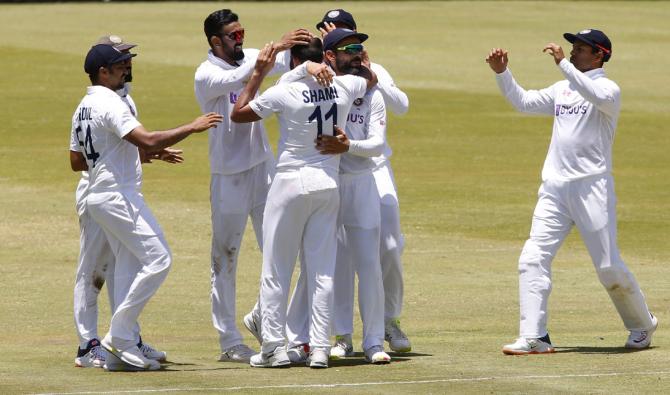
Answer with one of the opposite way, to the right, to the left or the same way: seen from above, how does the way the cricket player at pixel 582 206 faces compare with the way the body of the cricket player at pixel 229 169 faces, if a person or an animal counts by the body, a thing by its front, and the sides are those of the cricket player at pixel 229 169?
to the right

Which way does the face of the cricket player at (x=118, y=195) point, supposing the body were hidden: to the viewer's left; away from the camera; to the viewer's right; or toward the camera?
to the viewer's right

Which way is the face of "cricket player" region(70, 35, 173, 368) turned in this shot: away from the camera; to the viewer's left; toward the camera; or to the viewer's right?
to the viewer's right

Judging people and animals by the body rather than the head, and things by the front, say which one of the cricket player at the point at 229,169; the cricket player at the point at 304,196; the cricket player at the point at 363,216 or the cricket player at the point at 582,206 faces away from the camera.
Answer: the cricket player at the point at 304,196

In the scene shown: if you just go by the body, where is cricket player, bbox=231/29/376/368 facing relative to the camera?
away from the camera

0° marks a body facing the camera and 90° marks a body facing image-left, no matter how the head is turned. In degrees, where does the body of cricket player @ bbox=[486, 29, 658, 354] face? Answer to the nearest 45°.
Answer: approximately 45°

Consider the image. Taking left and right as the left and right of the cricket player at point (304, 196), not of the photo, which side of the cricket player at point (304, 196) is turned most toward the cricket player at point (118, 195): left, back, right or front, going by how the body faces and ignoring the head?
left

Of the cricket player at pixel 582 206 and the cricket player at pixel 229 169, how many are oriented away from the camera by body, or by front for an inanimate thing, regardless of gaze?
0

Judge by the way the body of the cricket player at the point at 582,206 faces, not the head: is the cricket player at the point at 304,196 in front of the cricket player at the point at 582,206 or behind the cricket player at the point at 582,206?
in front

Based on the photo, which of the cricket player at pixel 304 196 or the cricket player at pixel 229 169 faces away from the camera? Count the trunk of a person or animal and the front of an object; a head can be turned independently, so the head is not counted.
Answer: the cricket player at pixel 304 196

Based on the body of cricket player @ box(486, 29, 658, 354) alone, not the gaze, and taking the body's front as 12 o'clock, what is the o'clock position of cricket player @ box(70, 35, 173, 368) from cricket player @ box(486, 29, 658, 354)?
cricket player @ box(70, 35, 173, 368) is roughly at 1 o'clock from cricket player @ box(486, 29, 658, 354).

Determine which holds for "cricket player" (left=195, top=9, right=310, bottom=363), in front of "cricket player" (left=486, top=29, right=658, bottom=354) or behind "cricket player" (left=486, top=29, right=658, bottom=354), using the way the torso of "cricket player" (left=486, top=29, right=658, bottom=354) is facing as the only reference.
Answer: in front
